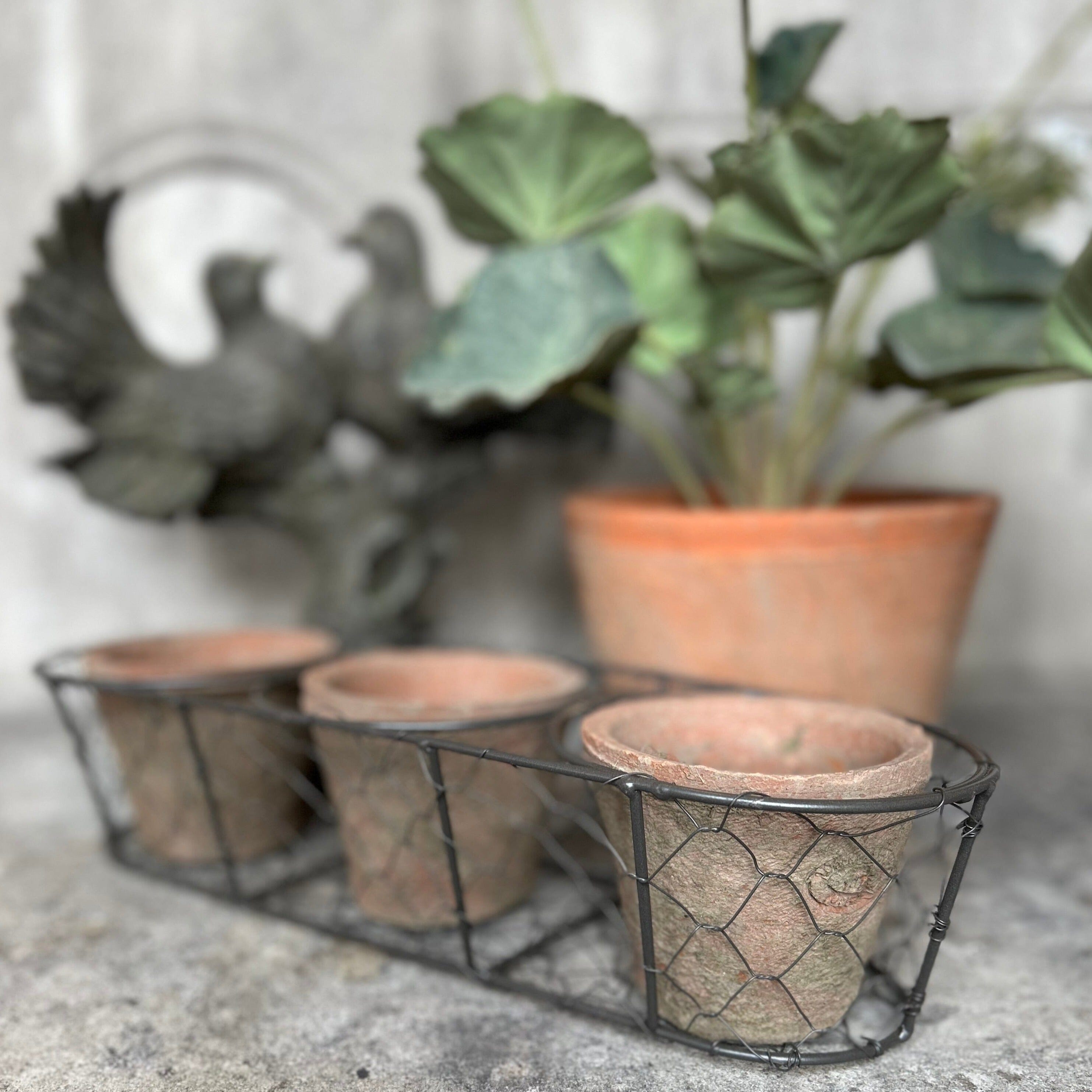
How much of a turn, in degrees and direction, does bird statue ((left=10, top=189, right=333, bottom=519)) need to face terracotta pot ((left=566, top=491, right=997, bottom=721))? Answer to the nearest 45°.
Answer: approximately 45° to its right

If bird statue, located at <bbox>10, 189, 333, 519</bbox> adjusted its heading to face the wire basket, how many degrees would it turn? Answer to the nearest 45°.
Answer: approximately 45° to its right

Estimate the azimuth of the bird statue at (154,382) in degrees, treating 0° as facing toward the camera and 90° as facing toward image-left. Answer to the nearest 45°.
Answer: approximately 270°

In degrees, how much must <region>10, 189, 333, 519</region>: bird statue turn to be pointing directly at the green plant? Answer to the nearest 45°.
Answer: approximately 45° to its right
